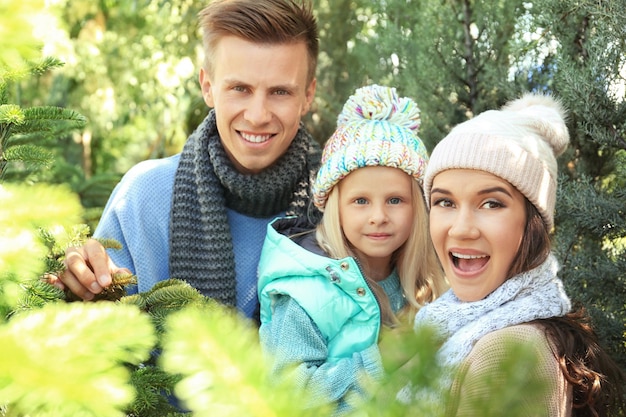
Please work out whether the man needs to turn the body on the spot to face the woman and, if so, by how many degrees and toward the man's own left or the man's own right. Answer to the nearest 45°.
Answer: approximately 45° to the man's own left

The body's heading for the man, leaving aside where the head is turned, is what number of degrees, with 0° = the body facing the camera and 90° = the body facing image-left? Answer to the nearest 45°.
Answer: approximately 0°

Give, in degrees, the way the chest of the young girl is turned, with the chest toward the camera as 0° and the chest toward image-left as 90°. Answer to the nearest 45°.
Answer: approximately 315°
